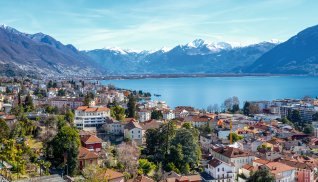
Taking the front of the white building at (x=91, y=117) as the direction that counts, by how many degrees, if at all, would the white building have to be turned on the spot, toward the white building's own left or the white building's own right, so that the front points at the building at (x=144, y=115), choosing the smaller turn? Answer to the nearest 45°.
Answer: approximately 135° to the white building's own left

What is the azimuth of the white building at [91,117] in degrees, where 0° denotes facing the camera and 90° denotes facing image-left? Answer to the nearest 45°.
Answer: approximately 0°

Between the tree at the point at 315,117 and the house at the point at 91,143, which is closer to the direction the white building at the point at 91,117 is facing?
the house

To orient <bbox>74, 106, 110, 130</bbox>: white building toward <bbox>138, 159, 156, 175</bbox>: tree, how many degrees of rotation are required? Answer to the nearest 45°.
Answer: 0° — it already faces it

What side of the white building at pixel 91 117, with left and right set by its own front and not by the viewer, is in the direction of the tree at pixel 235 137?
left

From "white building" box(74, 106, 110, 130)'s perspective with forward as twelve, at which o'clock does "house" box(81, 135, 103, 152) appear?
The house is roughly at 12 o'clock from the white building.

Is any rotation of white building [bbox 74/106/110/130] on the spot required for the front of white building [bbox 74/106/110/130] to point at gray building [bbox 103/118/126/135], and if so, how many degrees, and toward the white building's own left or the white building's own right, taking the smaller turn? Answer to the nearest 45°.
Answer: approximately 45° to the white building's own left

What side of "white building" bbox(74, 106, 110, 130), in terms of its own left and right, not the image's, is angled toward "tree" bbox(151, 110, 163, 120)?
left

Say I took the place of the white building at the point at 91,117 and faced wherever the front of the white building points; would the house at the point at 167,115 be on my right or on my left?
on my left

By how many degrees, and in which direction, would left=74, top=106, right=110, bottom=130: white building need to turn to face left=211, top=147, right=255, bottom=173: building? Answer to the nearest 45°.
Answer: approximately 45° to its left

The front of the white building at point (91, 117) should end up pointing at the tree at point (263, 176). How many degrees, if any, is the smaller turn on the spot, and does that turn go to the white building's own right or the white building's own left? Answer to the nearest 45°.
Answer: approximately 45° to the white building's own left

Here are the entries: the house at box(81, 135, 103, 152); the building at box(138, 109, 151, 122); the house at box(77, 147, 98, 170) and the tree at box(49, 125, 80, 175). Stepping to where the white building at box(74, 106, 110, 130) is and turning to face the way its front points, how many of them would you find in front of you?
3
